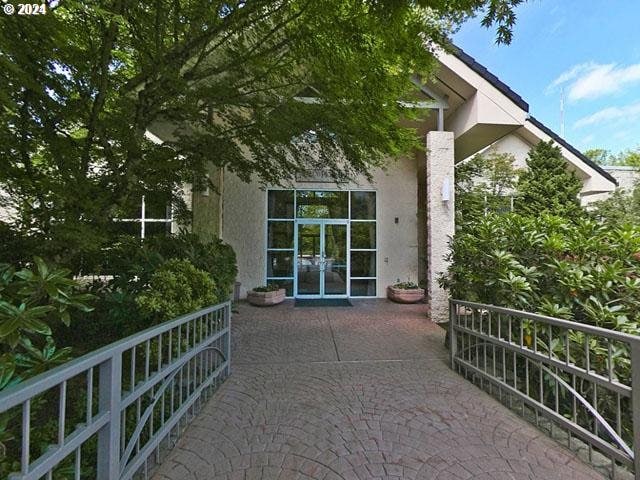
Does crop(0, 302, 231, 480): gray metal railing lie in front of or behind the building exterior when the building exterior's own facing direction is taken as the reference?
in front

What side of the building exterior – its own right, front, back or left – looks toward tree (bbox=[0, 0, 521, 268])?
front

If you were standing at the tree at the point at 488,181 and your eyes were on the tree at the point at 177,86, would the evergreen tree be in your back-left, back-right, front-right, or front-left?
back-left

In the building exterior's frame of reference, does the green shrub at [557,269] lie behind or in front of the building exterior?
in front

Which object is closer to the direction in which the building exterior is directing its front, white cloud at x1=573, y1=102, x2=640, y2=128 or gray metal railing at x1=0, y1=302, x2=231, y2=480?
the gray metal railing

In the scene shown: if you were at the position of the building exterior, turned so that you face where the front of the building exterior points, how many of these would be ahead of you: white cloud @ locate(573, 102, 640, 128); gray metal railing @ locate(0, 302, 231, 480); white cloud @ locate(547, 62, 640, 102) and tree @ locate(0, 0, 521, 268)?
2

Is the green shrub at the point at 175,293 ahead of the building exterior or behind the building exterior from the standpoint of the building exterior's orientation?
ahead

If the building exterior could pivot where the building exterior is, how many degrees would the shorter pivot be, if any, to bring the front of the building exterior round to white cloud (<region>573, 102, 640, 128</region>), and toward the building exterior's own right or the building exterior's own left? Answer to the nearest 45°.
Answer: approximately 135° to the building exterior's own left

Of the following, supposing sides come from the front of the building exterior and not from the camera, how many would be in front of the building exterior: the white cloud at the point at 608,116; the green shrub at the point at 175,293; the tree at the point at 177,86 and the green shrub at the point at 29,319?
3

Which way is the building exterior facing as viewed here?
toward the camera
